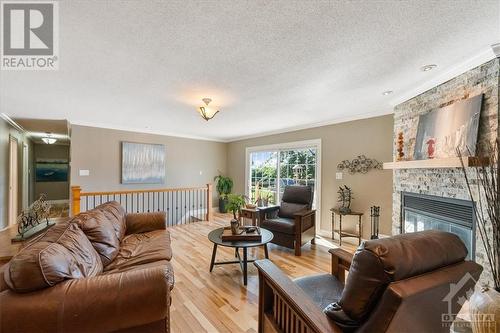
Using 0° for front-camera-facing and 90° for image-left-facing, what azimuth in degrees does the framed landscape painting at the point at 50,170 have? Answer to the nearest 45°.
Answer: approximately 0°

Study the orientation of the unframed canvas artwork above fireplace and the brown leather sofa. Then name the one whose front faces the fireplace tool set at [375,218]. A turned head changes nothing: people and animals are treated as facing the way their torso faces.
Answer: the brown leather sofa

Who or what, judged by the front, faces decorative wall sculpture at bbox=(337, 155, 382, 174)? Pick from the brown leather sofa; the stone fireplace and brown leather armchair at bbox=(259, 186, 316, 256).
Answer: the brown leather sofa

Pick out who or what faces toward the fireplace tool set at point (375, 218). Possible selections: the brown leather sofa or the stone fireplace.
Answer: the brown leather sofa

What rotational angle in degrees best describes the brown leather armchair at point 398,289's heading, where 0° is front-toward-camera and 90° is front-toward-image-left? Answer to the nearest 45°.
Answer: approximately 135°

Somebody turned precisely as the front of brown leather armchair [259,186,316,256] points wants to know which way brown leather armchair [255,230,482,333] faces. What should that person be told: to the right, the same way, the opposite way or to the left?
to the right

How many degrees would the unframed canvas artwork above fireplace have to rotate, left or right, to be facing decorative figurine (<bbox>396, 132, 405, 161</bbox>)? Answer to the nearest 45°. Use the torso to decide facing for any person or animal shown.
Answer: approximately 90° to its right

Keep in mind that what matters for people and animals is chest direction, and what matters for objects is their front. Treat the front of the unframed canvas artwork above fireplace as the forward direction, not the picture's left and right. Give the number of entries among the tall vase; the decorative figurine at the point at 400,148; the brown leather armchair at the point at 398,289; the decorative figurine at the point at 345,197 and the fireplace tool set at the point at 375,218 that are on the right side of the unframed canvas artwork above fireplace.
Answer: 3

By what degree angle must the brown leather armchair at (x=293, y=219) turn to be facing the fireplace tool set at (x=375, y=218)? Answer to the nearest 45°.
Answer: approximately 135° to its left

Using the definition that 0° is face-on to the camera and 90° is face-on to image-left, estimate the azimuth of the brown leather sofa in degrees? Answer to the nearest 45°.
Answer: approximately 270°
